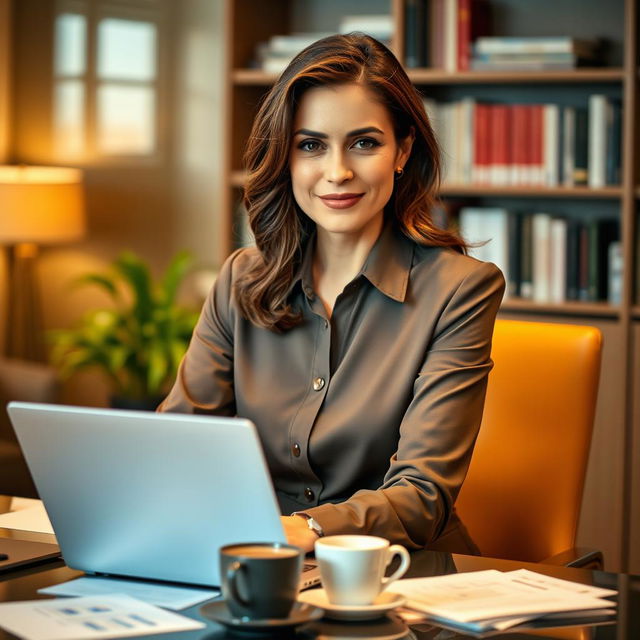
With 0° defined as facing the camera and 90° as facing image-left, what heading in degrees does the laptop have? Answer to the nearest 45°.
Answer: approximately 225°

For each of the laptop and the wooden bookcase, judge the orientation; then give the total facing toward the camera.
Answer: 1

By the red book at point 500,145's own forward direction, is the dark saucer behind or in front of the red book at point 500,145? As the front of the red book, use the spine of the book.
in front

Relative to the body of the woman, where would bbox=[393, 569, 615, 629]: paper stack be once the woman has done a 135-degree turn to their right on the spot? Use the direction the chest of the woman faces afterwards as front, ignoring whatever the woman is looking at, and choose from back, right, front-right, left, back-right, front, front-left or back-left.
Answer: back

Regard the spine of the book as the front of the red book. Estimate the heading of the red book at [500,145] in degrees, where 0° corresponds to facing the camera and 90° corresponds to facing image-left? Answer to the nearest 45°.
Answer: approximately 0°

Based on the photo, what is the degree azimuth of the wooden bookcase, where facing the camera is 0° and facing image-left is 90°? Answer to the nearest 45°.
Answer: approximately 0°

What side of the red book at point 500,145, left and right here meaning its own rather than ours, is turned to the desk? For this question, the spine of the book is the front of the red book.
front
